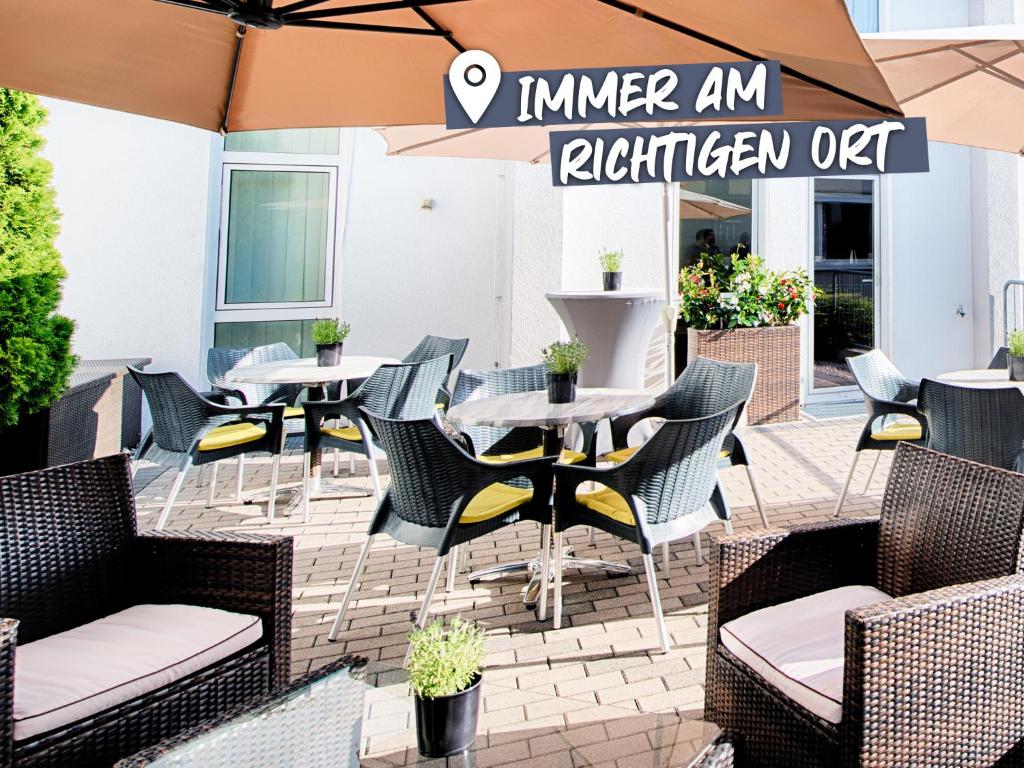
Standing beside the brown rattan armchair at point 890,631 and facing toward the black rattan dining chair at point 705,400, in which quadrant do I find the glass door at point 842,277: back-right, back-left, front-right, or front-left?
front-right

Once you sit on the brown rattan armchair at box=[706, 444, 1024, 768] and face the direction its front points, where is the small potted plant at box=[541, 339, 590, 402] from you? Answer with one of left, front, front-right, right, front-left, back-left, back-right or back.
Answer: right

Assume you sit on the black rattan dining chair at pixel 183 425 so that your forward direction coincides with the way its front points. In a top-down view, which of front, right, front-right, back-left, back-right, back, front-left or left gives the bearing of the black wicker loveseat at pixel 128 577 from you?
back-right

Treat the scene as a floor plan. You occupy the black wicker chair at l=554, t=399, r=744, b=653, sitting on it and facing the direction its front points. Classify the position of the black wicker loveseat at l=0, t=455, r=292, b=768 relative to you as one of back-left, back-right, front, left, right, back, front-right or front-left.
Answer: left

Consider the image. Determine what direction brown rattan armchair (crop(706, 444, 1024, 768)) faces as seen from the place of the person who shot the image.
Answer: facing the viewer and to the left of the viewer

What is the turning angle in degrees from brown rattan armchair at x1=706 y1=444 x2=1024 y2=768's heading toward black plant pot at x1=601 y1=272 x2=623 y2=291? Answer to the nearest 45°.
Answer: approximately 90° to its right

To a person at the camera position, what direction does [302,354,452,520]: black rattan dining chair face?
facing away from the viewer and to the left of the viewer

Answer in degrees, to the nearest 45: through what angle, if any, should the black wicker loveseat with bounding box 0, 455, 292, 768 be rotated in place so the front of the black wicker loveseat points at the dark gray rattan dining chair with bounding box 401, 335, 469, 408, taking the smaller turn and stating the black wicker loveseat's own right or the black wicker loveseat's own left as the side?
approximately 90° to the black wicker loveseat's own left

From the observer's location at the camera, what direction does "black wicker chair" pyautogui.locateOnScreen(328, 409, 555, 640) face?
facing away from the viewer and to the right of the viewer

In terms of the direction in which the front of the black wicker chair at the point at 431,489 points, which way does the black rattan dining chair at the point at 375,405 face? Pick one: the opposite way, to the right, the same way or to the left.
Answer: to the left

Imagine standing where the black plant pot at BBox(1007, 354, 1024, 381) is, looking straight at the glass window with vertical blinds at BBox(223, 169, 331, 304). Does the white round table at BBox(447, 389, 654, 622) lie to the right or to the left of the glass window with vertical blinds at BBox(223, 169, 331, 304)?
left

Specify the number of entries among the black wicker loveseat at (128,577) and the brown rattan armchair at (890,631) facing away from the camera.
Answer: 0

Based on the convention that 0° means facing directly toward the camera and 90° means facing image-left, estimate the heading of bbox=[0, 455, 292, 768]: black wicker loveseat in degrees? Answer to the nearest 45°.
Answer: approximately 315°

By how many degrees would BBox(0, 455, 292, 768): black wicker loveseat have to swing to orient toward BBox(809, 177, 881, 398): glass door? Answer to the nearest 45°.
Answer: approximately 90° to its left

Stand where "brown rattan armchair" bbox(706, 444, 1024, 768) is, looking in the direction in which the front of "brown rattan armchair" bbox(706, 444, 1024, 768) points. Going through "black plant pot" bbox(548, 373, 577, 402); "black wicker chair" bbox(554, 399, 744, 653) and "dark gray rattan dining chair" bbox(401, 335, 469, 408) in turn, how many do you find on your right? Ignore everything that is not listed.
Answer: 3

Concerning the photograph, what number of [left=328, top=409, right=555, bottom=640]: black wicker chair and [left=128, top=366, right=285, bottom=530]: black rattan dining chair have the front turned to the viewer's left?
0

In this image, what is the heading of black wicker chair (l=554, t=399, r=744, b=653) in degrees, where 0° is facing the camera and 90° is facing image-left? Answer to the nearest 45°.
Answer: approximately 135°

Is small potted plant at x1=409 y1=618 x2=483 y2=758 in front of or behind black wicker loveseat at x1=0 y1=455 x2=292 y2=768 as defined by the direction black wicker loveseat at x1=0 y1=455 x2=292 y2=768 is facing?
in front

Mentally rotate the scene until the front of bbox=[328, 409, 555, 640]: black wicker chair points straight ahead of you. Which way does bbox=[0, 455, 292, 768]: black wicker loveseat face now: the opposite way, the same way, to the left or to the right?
to the right

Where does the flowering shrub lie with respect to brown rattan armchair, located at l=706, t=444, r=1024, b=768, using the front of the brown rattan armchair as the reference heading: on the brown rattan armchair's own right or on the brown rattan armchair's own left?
on the brown rattan armchair's own right
